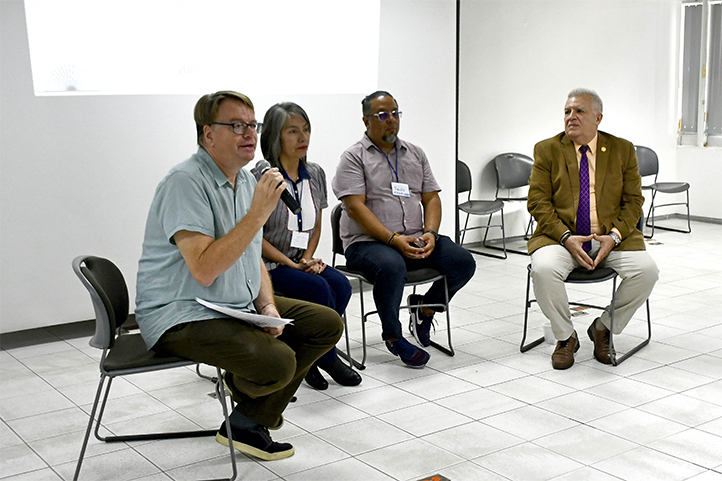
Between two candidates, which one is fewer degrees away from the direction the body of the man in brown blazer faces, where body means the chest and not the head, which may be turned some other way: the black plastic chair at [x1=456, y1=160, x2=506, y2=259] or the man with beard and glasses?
the man with beard and glasses

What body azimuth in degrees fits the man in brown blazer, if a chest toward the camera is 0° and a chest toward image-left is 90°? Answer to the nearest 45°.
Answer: approximately 0°

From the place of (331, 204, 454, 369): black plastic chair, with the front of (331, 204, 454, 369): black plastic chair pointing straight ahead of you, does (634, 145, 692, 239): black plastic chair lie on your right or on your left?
on your left

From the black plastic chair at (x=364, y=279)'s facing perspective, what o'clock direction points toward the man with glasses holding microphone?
The man with glasses holding microphone is roughly at 2 o'clock from the black plastic chair.

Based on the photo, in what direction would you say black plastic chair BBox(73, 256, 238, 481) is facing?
to the viewer's right

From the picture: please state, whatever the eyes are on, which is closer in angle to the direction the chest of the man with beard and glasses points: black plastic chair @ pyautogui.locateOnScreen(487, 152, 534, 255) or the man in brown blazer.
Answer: the man in brown blazer

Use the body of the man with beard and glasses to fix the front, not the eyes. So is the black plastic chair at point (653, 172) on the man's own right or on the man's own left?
on the man's own left

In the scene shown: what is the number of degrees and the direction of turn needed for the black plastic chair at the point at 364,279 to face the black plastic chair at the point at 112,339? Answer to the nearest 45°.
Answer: approximately 90° to its right

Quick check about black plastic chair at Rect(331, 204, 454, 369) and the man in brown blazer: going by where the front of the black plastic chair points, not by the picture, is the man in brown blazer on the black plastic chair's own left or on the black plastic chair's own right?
on the black plastic chair's own left

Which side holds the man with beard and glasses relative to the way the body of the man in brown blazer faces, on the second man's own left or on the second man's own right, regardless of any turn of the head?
on the second man's own right

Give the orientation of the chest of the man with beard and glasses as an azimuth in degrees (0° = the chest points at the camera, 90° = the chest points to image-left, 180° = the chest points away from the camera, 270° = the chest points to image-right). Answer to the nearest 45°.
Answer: approximately 315°

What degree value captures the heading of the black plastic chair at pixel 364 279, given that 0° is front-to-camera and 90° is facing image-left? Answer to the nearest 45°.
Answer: approximately 315°
